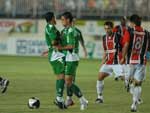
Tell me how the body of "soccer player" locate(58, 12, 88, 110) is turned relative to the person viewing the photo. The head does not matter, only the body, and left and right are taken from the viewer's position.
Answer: facing to the left of the viewer

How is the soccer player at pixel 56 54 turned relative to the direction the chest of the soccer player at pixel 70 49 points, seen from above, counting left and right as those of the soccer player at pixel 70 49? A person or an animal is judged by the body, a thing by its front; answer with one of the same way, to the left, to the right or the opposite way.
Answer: the opposite way

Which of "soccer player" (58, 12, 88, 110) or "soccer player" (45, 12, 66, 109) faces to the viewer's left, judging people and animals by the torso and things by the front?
"soccer player" (58, 12, 88, 110)

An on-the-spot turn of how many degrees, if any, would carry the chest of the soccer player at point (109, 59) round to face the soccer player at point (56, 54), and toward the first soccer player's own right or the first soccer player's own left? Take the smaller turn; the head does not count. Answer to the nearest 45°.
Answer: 0° — they already face them

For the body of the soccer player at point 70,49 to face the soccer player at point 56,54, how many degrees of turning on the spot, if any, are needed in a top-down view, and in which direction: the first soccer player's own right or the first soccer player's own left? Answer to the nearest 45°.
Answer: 0° — they already face them

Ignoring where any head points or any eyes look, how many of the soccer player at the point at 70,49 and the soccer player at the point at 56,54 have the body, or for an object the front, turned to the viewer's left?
1

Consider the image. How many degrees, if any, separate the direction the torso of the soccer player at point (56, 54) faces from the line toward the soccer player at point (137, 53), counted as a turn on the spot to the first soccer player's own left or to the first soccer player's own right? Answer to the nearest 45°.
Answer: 0° — they already face them

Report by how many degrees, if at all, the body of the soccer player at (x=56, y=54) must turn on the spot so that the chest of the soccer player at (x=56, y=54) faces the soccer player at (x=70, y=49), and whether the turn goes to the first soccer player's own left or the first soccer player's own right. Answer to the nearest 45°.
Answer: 0° — they already face them

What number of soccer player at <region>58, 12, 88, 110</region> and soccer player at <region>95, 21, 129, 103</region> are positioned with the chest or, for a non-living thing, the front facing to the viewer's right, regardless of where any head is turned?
0

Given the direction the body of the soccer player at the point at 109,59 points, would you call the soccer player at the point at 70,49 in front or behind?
in front

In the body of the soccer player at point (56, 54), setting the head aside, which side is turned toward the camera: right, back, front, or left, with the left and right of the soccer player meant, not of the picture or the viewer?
right

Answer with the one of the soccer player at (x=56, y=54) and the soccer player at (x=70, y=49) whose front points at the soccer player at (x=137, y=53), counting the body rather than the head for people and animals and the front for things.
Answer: the soccer player at (x=56, y=54)
